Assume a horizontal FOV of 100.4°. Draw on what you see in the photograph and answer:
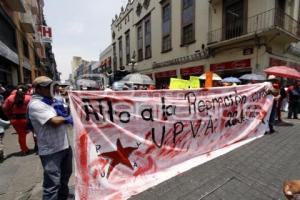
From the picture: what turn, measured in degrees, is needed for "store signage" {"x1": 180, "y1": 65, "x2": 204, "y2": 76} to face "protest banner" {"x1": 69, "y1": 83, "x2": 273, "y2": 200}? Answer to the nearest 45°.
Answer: approximately 45° to its left

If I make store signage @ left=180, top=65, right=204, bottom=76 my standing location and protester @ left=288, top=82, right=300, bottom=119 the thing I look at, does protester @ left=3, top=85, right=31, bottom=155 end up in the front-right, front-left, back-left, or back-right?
front-right

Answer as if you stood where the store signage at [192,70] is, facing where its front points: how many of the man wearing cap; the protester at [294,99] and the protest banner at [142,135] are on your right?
0

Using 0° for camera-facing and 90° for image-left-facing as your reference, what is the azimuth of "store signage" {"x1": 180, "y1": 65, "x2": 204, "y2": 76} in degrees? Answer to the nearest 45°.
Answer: approximately 45°

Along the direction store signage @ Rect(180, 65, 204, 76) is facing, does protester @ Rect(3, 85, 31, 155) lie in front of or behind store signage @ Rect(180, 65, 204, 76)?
in front

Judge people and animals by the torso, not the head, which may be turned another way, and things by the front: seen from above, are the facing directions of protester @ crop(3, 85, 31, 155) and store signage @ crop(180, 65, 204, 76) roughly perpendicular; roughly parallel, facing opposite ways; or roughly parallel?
roughly perpendicular

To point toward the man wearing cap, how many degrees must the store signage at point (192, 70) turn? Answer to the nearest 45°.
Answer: approximately 45° to its left

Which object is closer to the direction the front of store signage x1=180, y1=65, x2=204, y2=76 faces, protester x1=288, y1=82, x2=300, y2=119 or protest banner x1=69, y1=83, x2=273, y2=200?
the protest banner
